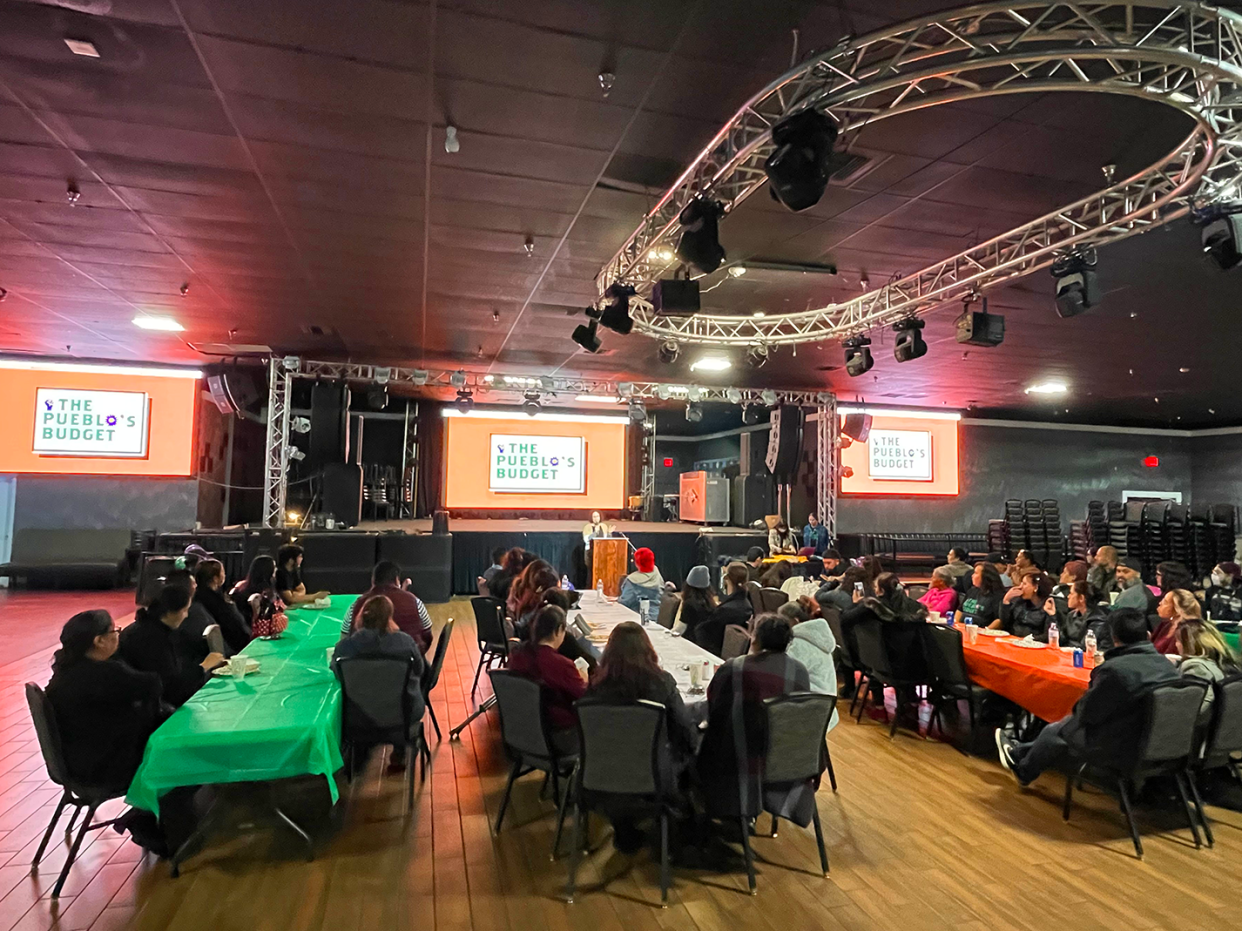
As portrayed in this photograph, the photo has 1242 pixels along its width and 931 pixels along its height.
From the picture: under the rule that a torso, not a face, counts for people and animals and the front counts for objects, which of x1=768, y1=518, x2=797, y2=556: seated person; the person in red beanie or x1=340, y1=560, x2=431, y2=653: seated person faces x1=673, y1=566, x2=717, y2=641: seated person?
x1=768, y1=518, x2=797, y2=556: seated person

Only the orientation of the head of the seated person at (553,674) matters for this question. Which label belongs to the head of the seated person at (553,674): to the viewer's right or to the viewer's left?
to the viewer's right

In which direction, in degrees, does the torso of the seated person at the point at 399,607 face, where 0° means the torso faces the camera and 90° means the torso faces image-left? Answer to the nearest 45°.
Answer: approximately 180°

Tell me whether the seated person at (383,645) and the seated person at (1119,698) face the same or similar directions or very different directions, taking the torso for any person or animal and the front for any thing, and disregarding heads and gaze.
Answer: same or similar directions

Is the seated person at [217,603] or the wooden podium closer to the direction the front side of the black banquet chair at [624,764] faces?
the wooden podium

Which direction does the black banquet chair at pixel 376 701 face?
away from the camera

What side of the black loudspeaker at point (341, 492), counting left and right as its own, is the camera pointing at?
front

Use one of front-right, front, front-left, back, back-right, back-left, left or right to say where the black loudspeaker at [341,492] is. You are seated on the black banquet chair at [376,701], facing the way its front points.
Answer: front

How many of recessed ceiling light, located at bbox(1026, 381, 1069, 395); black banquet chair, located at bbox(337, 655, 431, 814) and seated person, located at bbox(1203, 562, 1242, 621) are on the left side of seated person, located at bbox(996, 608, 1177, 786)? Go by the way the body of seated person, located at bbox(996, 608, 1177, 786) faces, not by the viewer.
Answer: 1

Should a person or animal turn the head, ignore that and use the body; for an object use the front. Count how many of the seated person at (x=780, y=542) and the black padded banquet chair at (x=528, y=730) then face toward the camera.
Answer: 1

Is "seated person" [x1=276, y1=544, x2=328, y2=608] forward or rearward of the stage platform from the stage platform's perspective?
forward

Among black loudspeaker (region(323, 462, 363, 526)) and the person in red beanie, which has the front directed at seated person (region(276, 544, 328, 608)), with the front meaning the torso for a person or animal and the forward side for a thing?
the black loudspeaker

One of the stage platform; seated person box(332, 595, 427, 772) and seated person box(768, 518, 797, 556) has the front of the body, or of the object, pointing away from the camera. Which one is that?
seated person box(332, 595, 427, 772)

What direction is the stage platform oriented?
toward the camera

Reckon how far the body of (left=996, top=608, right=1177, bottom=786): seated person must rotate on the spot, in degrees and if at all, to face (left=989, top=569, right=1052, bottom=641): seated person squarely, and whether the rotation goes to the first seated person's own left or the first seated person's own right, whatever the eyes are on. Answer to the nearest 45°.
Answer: approximately 45° to the first seated person's own right

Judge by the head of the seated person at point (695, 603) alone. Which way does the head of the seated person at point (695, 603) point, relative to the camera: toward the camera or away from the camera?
away from the camera

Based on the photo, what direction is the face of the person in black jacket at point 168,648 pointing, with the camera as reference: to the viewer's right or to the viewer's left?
to the viewer's right

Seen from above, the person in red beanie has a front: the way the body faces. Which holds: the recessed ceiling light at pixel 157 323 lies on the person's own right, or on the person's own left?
on the person's own left

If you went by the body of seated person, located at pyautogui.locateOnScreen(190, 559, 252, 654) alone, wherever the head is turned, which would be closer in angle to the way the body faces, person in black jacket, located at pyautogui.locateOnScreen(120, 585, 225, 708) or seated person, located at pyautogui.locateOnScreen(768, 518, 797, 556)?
the seated person

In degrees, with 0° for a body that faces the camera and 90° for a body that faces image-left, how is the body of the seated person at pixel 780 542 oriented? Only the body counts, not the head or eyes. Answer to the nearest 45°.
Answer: approximately 0°

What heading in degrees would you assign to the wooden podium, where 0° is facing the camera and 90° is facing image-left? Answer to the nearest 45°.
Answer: approximately 0°
